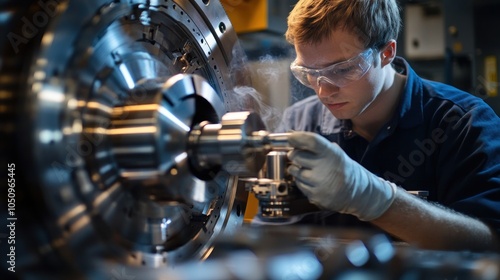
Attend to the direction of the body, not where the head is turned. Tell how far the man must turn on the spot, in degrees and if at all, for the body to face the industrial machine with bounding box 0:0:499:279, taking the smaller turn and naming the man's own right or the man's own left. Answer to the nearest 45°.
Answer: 0° — they already face it

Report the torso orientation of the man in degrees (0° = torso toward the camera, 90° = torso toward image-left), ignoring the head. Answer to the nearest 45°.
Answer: approximately 45°
